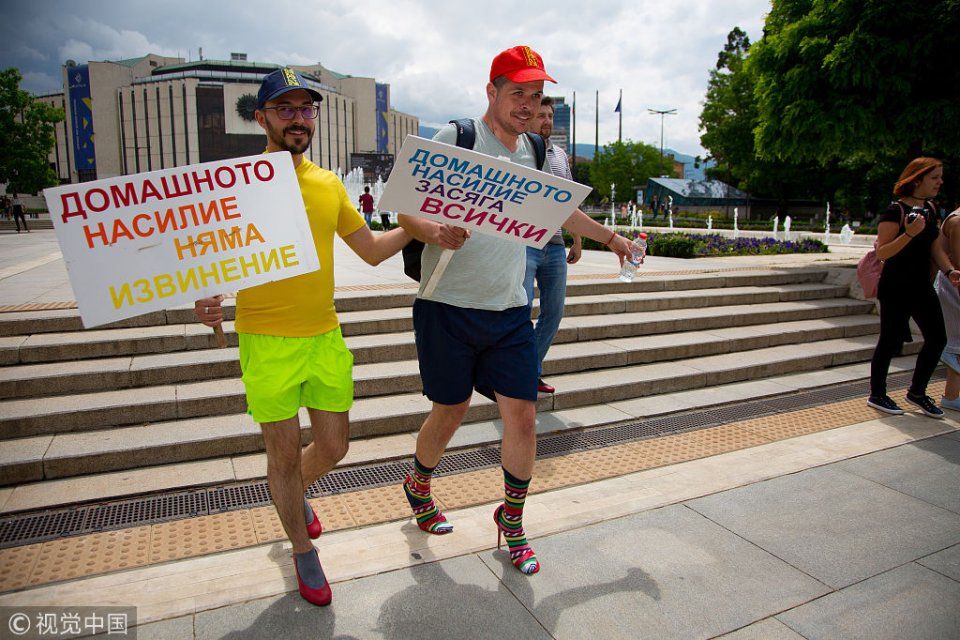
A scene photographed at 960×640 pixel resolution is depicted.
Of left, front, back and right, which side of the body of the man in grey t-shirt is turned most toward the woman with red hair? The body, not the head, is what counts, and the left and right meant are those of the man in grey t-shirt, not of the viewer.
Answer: left

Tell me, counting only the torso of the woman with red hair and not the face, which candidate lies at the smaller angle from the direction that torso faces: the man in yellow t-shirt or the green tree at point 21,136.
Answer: the man in yellow t-shirt

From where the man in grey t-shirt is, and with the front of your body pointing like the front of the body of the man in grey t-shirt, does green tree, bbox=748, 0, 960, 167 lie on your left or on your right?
on your left

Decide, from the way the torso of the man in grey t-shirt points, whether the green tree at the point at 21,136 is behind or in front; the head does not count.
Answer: behind

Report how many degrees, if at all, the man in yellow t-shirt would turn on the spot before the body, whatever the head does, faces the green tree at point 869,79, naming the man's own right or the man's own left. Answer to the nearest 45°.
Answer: approximately 135° to the man's own left

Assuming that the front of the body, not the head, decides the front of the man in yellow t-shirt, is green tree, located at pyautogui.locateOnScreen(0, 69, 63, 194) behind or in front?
behind

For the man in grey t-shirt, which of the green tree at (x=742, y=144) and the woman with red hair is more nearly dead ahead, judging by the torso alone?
the woman with red hair

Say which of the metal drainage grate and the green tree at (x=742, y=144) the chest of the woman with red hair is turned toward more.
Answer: the metal drainage grate

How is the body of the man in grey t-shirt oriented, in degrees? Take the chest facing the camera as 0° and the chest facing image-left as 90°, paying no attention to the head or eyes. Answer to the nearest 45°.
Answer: approximately 315°

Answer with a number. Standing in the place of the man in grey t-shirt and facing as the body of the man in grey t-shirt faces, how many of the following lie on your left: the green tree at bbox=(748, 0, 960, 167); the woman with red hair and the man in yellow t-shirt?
2

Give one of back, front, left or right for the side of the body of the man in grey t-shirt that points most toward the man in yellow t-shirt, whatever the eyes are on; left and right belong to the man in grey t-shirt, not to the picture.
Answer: right
